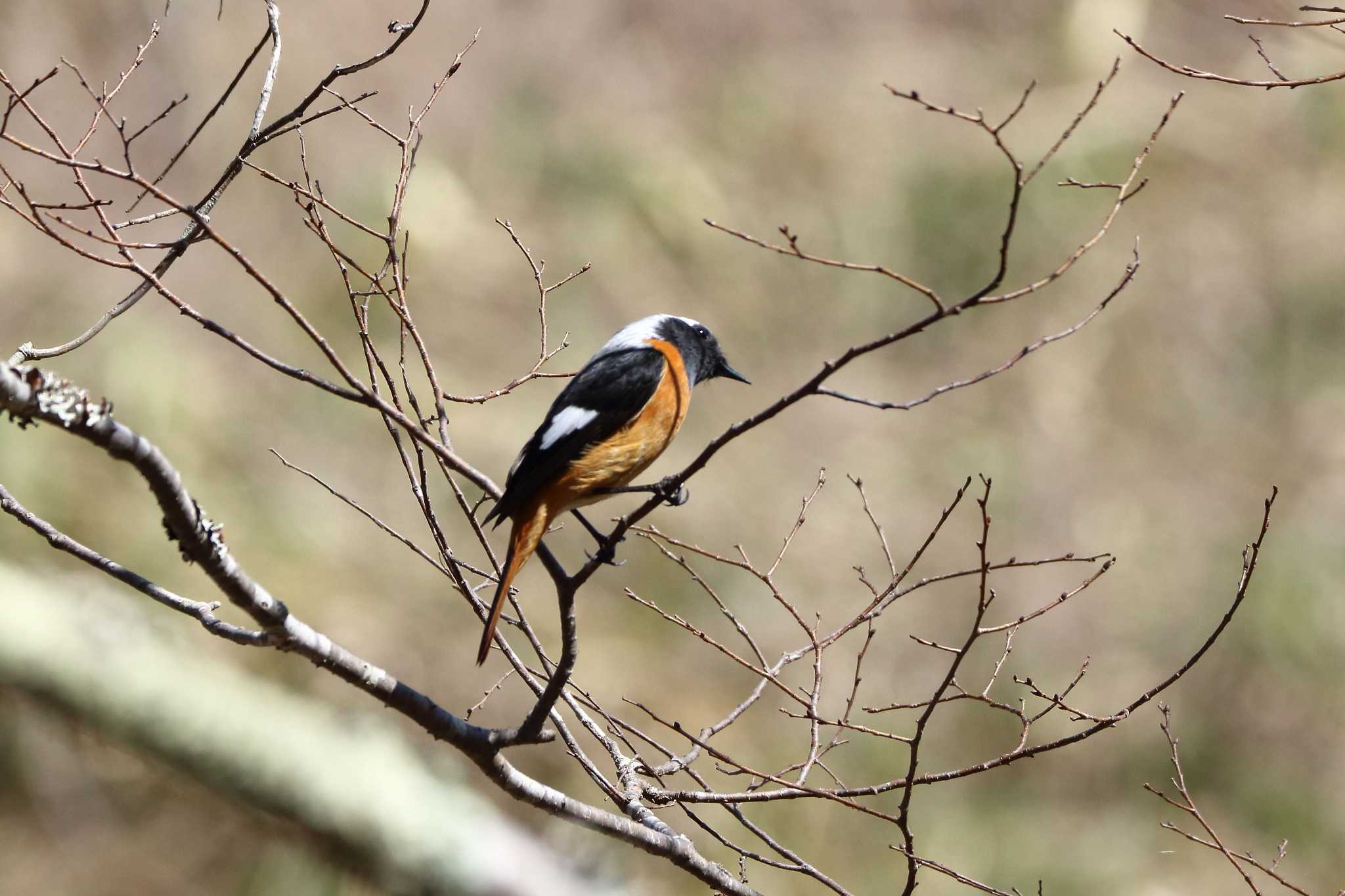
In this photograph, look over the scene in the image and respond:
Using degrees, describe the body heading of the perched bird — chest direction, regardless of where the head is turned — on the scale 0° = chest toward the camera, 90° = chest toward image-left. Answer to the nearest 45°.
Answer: approximately 270°
